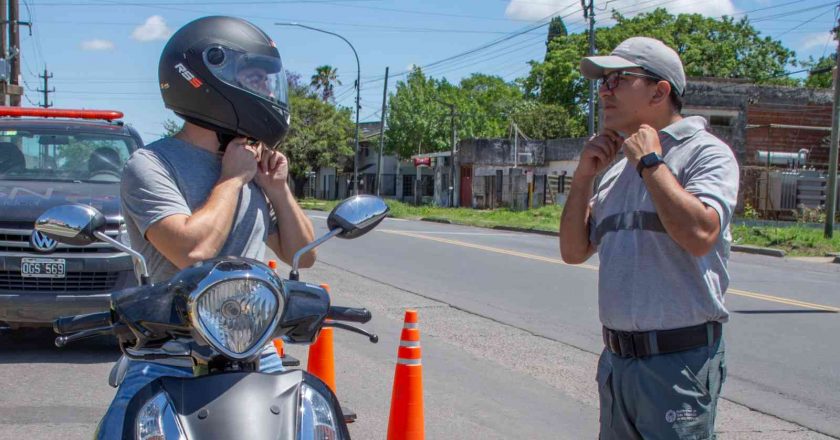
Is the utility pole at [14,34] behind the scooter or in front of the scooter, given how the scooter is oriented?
behind

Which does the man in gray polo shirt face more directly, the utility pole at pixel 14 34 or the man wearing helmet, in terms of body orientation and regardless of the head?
the man wearing helmet

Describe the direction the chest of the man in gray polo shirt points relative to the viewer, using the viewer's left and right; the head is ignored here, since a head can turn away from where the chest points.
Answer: facing the viewer and to the left of the viewer

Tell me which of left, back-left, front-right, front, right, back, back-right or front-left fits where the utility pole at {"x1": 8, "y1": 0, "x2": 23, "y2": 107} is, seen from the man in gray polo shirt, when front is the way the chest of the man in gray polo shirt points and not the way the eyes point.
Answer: right

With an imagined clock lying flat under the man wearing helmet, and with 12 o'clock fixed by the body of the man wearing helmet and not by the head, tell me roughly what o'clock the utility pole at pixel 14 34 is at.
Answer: The utility pole is roughly at 7 o'clock from the man wearing helmet.

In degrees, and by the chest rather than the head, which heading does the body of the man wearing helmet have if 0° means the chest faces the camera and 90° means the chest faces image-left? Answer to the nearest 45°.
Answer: approximately 315°

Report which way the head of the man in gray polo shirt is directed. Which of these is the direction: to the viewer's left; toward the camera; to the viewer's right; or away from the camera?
to the viewer's left

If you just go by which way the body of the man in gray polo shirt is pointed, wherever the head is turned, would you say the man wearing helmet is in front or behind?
in front

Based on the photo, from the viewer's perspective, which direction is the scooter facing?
toward the camera

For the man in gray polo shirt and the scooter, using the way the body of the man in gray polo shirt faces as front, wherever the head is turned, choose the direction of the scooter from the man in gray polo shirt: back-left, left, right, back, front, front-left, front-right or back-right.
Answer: front
